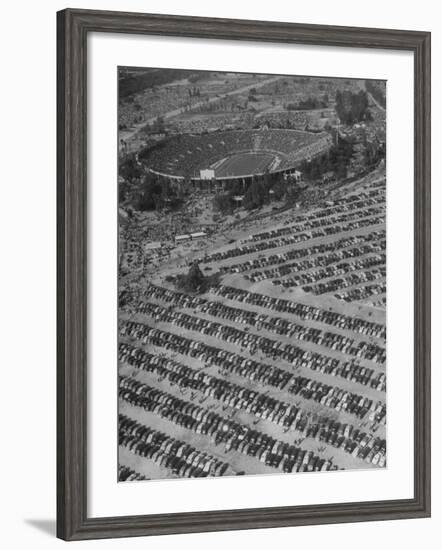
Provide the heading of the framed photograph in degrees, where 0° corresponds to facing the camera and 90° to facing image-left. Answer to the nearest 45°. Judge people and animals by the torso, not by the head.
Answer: approximately 315°
